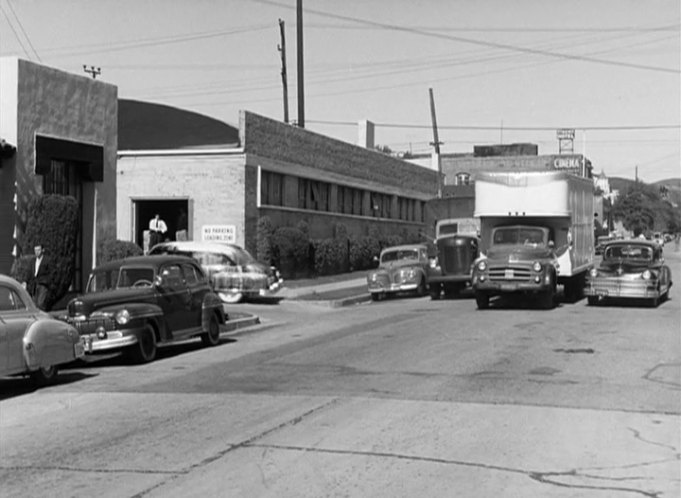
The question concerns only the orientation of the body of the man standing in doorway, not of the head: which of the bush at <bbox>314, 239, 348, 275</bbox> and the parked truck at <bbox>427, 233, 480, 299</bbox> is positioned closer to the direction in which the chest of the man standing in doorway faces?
the parked truck

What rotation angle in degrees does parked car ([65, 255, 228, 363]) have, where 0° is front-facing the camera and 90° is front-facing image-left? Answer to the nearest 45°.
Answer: approximately 45°

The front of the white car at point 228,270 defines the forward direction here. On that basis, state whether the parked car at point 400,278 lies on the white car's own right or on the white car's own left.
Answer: on the white car's own right

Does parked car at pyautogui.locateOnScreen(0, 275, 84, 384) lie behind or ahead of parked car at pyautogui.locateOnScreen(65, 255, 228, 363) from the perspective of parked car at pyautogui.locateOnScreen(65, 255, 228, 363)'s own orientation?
ahead

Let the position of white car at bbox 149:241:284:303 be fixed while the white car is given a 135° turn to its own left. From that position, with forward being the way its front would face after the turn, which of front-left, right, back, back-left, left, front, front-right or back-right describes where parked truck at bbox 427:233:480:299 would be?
left

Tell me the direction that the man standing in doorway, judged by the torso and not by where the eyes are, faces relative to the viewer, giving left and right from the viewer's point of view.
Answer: facing the viewer

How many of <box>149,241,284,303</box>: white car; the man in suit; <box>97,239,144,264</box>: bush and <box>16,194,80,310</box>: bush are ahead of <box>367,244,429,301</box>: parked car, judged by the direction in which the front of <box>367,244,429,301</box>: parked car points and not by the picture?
4
